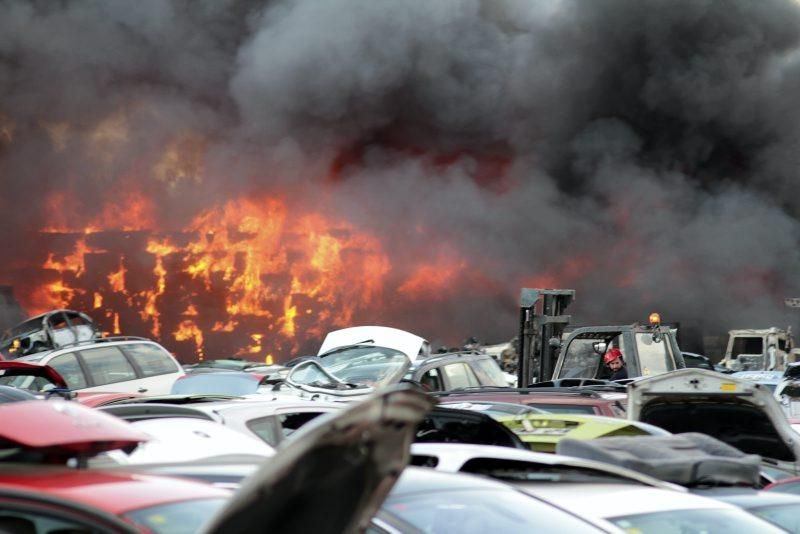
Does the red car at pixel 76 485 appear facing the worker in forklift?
no

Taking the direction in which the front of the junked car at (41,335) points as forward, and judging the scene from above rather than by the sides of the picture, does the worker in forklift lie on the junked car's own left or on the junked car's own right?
on the junked car's own left

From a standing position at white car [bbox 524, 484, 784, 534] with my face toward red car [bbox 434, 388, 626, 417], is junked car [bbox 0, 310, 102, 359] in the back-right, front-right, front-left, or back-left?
front-left

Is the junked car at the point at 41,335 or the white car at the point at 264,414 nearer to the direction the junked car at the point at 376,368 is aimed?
the white car

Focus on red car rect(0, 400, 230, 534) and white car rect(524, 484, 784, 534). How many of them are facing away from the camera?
0

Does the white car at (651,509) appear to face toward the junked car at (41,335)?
no

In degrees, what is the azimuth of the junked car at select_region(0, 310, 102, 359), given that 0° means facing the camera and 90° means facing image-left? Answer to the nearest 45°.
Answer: approximately 45°

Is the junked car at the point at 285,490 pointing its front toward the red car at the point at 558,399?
no

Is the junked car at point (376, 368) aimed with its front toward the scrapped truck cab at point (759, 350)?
no

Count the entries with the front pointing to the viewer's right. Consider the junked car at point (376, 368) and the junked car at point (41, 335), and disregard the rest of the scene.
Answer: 0
